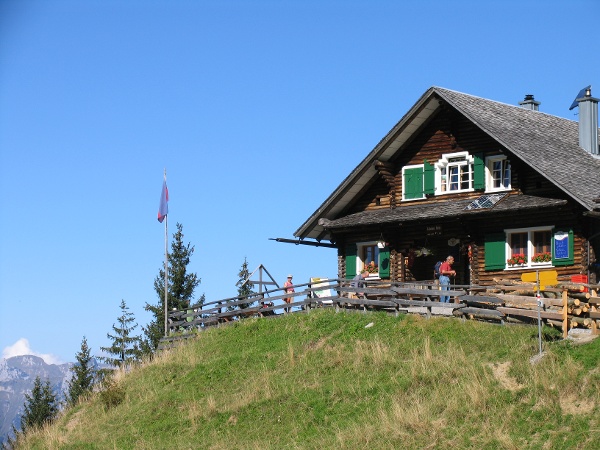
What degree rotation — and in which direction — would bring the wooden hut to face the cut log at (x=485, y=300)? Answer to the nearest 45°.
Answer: approximately 45° to its left

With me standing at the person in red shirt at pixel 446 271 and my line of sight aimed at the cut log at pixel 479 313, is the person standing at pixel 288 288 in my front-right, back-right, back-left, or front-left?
back-right

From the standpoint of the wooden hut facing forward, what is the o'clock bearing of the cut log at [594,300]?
The cut log is roughly at 10 o'clock from the wooden hut.

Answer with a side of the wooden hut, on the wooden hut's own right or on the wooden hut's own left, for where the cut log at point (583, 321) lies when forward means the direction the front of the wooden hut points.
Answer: on the wooden hut's own left

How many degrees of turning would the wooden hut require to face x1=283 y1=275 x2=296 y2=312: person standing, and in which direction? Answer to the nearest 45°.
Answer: approximately 45° to its right

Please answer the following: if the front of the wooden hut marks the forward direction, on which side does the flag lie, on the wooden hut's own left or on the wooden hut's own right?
on the wooden hut's own right

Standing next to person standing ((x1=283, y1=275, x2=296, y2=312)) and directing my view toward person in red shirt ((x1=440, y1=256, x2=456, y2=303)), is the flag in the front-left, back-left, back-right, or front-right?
back-left
